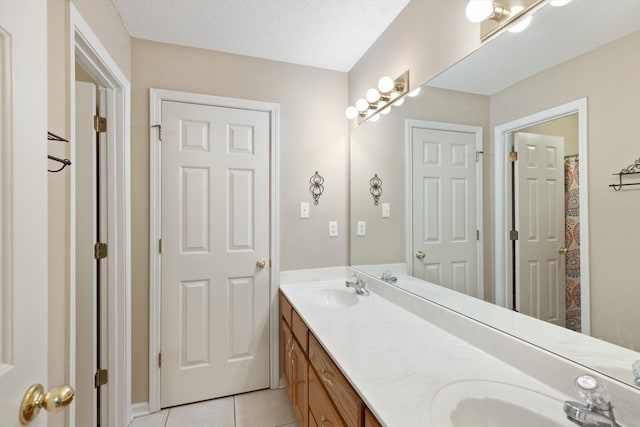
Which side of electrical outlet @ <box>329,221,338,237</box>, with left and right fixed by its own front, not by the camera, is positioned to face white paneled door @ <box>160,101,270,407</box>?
right

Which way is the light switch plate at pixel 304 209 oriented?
toward the camera

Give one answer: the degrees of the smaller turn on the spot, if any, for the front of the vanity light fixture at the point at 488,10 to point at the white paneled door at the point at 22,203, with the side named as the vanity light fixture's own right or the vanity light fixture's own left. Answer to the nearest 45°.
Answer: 0° — it already faces it

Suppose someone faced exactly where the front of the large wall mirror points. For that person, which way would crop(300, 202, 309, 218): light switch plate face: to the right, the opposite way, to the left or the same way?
to the left

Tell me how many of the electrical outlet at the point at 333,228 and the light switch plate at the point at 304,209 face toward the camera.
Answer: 2

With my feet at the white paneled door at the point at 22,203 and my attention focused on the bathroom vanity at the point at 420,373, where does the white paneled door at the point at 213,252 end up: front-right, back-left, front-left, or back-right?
front-left

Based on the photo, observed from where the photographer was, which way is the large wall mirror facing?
facing the viewer and to the left of the viewer

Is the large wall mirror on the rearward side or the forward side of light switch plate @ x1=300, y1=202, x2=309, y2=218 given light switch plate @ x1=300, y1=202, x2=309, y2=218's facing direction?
on the forward side

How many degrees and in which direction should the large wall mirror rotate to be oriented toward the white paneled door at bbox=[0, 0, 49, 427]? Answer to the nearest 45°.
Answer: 0° — it already faces it

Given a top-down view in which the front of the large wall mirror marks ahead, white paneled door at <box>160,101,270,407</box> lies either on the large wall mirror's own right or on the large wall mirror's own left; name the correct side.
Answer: on the large wall mirror's own right

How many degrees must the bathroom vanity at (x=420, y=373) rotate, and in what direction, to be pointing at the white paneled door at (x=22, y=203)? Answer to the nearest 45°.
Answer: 0° — it already faces it
